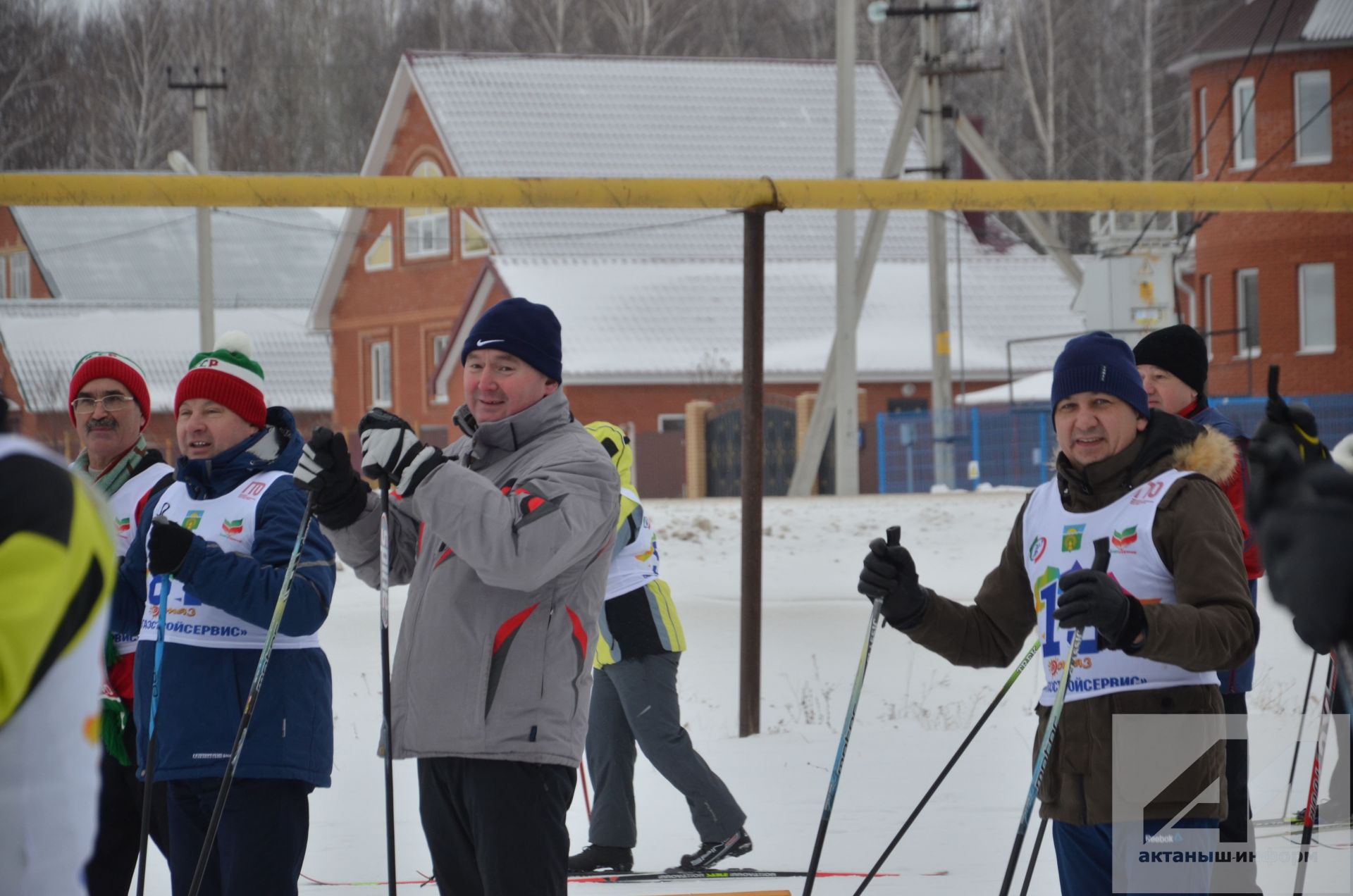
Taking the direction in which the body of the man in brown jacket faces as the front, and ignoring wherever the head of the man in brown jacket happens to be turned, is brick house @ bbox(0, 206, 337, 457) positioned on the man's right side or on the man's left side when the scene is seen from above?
on the man's right side

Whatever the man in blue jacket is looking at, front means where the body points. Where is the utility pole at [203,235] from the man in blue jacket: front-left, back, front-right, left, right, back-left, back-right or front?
back-right

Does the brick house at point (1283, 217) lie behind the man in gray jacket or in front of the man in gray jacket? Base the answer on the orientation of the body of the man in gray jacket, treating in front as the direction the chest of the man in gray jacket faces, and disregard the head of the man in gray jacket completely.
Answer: behind

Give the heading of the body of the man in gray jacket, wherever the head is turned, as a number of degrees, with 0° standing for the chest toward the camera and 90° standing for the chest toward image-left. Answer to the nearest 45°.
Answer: approximately 45°

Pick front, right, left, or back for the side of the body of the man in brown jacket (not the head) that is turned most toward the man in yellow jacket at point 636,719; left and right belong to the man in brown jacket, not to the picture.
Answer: right

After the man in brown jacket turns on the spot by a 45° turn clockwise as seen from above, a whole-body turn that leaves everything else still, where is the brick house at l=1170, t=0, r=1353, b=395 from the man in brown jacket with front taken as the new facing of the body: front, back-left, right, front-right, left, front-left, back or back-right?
right
